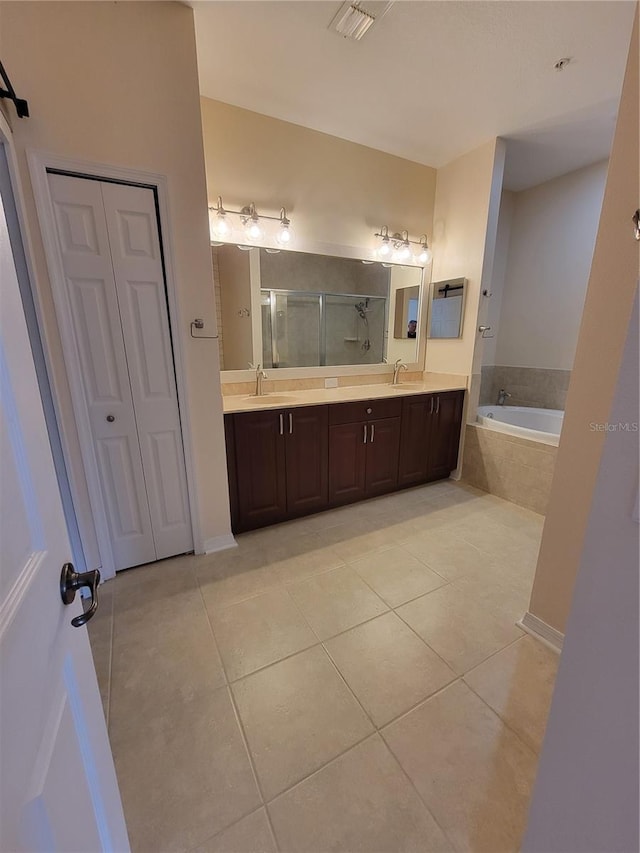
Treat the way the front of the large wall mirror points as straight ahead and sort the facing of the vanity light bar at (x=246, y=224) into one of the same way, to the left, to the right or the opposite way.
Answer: the same way

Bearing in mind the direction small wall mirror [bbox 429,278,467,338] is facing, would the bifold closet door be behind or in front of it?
in front

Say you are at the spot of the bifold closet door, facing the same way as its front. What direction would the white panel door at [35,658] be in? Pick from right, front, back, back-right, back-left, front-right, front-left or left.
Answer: front-right

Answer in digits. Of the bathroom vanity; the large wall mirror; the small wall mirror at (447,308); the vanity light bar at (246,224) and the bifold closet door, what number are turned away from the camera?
0

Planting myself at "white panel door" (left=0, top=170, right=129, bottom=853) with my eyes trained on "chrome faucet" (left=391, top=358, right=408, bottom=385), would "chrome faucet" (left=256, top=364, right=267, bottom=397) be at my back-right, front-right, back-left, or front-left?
front-left

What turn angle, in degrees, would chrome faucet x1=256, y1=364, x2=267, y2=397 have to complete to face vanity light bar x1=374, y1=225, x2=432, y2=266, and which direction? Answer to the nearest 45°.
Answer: approximately 45° to its left

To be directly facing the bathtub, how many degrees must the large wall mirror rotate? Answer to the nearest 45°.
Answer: approximately 45° to its left

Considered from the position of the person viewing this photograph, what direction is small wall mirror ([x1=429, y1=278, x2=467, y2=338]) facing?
facing the viewer and to the left of the viewer

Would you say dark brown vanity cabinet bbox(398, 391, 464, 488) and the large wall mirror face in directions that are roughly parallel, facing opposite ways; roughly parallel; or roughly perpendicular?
roughly parallel

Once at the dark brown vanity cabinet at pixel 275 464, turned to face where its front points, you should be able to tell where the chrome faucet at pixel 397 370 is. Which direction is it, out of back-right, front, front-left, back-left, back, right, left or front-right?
left

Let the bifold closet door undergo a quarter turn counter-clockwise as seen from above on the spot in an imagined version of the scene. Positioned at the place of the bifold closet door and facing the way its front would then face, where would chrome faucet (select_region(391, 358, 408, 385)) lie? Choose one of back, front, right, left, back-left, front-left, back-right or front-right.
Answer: front-right

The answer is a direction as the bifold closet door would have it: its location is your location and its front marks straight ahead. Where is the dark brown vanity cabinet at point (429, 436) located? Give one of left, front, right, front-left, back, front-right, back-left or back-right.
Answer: front-left

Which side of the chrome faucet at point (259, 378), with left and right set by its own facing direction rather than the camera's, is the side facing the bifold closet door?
right

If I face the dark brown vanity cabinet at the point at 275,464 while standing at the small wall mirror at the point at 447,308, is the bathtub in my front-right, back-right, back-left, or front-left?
back-left
